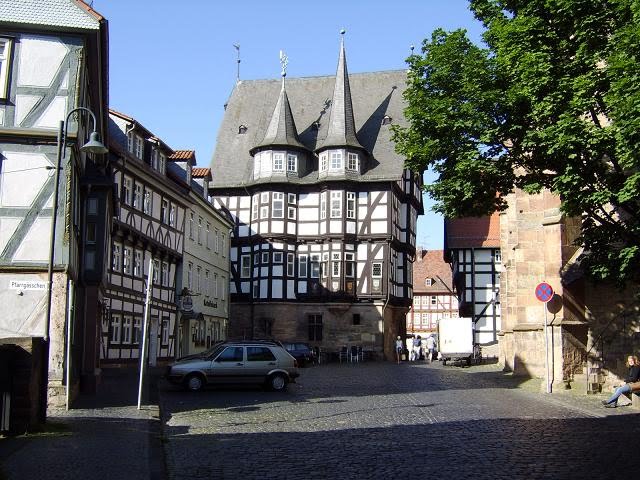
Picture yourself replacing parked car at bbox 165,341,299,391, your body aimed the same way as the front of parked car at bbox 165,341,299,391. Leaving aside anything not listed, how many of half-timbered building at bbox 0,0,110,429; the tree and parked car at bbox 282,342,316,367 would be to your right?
1

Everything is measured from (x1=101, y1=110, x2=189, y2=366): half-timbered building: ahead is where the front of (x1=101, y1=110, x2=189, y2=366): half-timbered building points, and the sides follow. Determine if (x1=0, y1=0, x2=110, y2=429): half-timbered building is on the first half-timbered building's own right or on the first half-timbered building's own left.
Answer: on the first half-timbered building's own right

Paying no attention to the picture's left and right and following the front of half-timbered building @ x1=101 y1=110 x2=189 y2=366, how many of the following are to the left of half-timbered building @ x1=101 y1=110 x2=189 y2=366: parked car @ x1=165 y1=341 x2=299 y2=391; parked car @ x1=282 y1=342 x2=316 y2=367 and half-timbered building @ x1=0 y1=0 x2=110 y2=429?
1

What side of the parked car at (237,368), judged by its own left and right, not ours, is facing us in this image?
left

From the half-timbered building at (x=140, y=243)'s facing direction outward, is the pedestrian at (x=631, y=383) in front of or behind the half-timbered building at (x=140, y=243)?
in front

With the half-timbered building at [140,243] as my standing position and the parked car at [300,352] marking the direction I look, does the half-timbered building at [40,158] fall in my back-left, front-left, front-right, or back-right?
back-right

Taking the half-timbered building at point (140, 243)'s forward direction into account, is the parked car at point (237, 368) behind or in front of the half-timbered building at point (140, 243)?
in front

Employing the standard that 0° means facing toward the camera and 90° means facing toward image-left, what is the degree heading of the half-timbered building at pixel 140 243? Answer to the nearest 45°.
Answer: approximately 315°

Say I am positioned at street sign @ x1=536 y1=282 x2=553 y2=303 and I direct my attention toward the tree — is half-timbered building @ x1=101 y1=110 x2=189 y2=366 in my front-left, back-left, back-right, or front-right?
back-right
